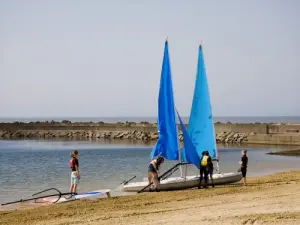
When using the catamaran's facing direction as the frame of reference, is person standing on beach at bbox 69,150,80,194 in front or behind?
behind

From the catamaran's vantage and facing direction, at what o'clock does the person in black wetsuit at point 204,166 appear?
The person in black wetsuit is roughly at 2 o'clock from the catamaran.

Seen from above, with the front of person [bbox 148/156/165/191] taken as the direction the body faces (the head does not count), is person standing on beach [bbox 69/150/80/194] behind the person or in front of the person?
behind

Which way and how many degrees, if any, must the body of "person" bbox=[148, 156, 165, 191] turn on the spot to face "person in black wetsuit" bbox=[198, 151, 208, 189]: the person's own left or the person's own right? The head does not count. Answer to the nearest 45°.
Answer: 0° — they already face them

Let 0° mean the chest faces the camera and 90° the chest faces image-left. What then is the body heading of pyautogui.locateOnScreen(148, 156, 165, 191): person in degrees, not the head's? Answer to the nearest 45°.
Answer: approximately 270°

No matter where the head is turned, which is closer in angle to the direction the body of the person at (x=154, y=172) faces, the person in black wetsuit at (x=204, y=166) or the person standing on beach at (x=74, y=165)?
the person in black wetsuit
